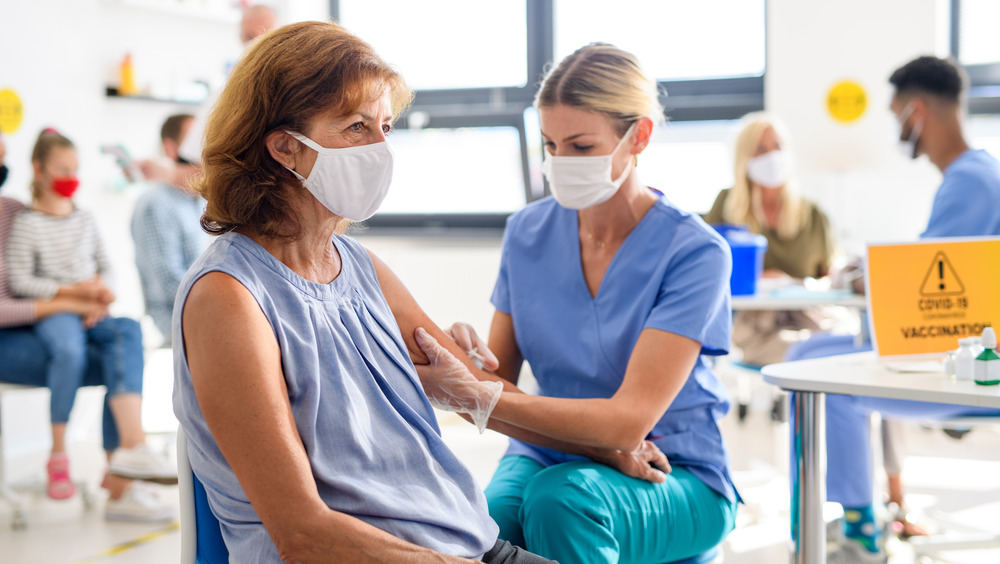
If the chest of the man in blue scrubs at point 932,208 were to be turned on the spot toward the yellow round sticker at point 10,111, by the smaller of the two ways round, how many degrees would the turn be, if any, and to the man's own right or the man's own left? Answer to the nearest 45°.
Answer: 0° — they already face it

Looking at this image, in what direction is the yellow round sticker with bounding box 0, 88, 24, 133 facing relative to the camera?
toward the camera

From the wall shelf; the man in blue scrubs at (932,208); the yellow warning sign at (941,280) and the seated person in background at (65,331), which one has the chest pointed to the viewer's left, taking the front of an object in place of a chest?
the man in blue scrubs

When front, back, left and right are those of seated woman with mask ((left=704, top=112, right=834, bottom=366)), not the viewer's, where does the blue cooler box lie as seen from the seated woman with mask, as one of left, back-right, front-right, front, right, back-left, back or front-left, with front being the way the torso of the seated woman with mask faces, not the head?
front

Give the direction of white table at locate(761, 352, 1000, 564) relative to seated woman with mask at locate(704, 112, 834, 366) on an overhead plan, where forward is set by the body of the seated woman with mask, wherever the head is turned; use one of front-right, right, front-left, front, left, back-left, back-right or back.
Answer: front

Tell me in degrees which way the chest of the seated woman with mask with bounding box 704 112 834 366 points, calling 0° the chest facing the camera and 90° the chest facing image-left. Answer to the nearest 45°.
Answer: approximately 0°

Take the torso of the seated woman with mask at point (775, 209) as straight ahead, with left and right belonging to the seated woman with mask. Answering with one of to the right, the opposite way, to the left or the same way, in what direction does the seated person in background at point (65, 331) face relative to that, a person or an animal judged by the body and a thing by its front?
to the left

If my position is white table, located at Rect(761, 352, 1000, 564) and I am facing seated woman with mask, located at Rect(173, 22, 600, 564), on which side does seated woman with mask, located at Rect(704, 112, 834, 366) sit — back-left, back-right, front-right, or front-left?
back-right

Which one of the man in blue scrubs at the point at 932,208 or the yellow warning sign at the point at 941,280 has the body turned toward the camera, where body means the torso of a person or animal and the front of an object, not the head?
the yellow warning sign

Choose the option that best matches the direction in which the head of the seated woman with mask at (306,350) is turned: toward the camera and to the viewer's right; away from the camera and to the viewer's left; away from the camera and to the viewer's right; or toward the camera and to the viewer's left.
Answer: toward the camera and to the viewer's right

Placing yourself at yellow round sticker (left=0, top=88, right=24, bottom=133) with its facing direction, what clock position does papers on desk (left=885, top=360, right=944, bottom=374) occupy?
The papers on desk is roughly at 11 o'clock from the yellow round sticker.

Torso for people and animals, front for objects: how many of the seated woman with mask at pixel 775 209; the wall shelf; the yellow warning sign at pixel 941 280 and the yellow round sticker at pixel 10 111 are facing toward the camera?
4

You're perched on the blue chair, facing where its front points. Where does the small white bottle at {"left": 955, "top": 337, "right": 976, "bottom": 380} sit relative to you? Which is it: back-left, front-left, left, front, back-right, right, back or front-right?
front-left

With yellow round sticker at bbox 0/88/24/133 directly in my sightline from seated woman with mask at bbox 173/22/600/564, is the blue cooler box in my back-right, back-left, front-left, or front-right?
front-right

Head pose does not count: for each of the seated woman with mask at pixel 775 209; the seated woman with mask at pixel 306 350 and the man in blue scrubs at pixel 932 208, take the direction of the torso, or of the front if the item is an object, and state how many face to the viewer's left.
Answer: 1

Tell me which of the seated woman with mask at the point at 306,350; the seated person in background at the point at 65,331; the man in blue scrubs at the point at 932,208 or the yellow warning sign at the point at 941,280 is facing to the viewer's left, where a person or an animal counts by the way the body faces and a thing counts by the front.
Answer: the man in blue scrubs
